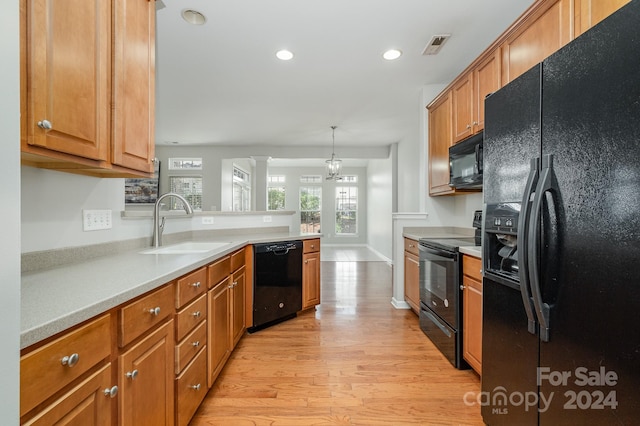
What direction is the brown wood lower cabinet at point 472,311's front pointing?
to the viewer's left

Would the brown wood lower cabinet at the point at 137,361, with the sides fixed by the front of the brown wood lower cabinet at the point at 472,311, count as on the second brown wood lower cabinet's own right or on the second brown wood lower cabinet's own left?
on the second brown wood lower cabinet's own left

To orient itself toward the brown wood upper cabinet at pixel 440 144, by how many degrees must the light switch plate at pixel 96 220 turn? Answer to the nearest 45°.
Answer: approximately 45° to its left

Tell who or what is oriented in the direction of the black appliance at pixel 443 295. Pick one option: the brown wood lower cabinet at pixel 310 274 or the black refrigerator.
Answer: the brown wood lower cabinet

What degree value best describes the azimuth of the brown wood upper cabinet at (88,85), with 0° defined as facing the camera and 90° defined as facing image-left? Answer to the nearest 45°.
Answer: approximately 315°

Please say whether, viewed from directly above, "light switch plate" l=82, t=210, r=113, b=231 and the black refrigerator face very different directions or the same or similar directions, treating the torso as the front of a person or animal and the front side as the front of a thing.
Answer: very different directions

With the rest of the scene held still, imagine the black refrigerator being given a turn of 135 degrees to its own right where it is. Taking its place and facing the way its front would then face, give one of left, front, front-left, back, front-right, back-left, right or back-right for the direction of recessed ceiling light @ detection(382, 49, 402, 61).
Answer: front-left

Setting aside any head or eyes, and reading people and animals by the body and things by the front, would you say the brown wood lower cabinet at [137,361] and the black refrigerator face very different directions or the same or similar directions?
very different directions

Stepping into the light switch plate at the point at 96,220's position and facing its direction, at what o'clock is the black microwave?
The black microwave is roughly at 11 o'clock from the light switch plate.

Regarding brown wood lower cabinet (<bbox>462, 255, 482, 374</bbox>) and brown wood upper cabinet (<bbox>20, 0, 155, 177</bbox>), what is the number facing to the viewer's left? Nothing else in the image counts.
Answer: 1

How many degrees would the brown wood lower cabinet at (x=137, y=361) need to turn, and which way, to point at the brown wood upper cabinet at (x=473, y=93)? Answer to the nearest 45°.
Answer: approximately 45° to its left
